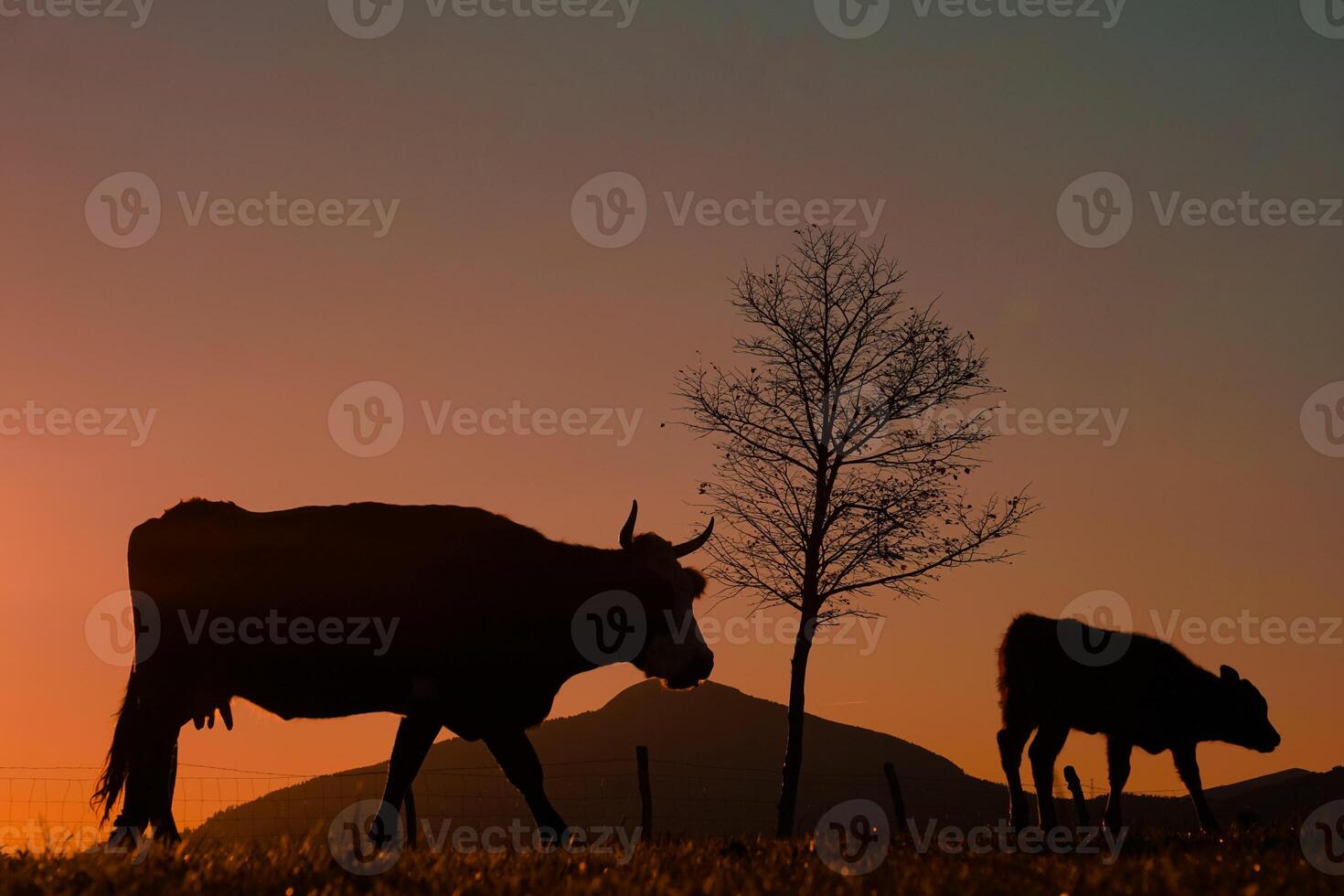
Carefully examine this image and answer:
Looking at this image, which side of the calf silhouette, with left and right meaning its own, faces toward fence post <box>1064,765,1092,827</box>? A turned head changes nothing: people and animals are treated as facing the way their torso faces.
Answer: left

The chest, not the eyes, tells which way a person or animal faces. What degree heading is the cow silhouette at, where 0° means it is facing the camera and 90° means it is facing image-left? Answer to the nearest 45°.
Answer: approximately 270°

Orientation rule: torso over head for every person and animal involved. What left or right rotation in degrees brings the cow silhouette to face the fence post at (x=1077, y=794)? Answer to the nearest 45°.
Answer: approximately 45° to its left

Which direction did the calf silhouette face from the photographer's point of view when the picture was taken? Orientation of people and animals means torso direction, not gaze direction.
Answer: facing to the right of the viewer

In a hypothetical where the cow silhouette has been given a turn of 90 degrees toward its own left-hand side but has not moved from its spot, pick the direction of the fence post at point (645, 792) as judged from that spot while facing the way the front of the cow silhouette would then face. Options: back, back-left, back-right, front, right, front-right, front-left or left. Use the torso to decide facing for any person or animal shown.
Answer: front-right

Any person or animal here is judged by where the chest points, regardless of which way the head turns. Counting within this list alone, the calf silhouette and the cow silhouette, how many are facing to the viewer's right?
2

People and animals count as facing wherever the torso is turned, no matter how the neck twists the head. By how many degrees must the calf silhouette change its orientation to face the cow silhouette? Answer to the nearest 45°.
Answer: approximately 135° to its right
